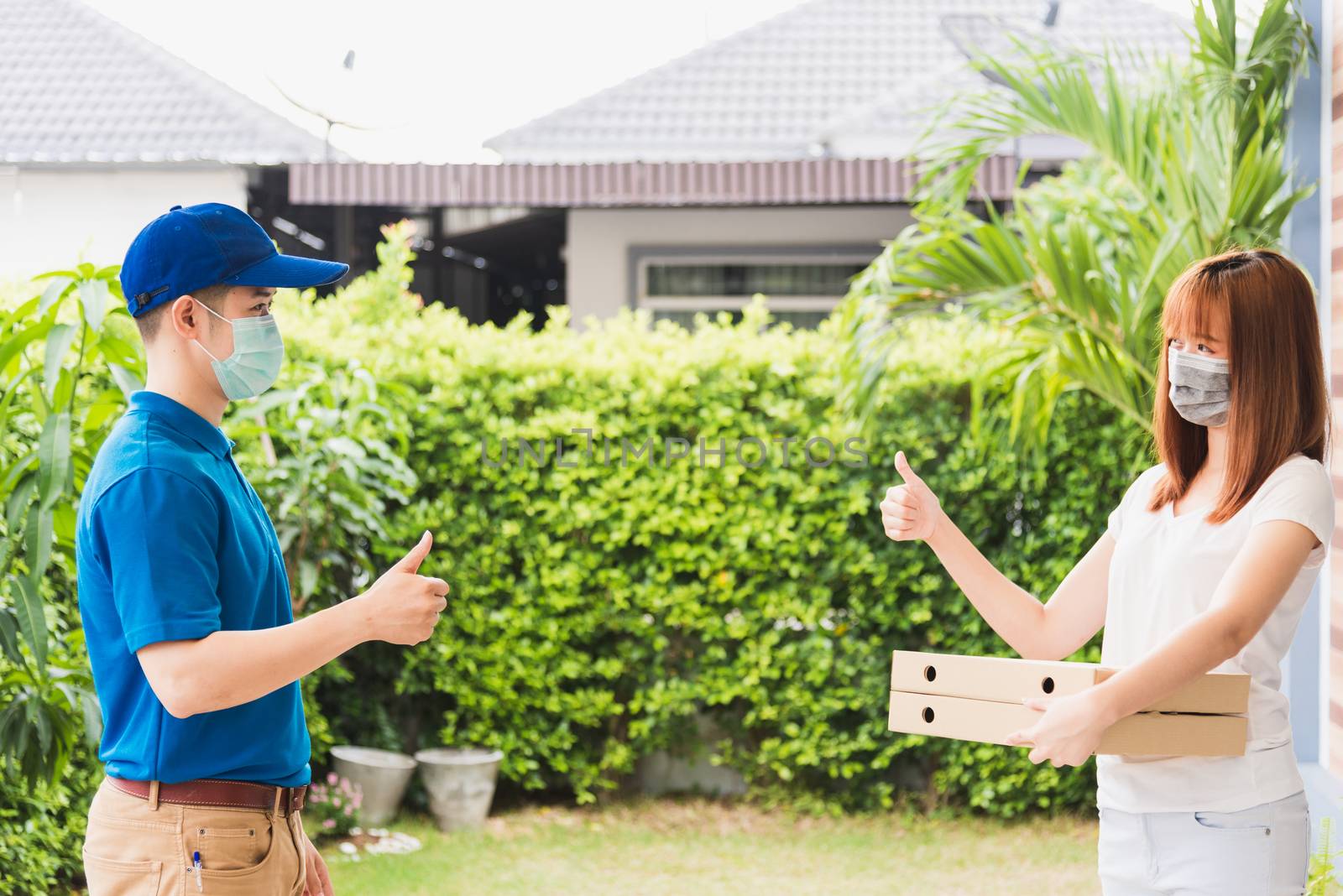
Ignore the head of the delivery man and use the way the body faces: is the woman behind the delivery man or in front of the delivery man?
in front

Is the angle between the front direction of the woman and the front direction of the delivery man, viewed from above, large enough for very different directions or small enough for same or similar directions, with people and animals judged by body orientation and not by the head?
very different directions

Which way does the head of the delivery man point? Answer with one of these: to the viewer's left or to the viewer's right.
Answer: to the viewer's right

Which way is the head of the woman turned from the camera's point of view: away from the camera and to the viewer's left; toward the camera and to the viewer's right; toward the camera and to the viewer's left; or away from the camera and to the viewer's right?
toward the camera and to the viewer's left

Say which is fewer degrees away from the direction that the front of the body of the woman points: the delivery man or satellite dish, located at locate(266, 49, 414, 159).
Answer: the delivery man

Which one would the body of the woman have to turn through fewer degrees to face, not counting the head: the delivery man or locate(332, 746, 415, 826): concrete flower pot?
the delivery man

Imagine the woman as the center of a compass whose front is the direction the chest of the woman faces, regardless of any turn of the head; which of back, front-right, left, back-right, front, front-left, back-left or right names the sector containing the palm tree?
back-right

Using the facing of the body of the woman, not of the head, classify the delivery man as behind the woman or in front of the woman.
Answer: in front

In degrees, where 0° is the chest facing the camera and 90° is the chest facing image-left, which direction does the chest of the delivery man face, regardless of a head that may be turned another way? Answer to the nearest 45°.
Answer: approximately 270°

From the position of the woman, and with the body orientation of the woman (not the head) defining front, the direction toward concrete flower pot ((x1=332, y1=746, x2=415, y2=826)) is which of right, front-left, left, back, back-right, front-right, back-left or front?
right

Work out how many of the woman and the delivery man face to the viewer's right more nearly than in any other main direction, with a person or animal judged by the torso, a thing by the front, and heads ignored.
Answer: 1
